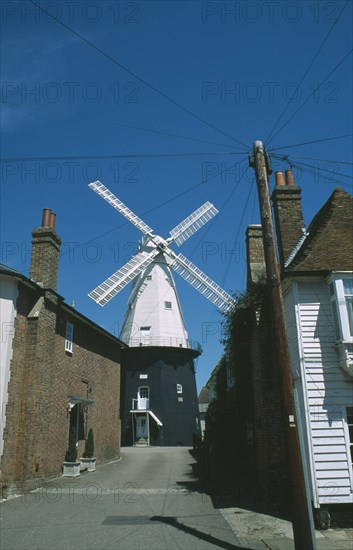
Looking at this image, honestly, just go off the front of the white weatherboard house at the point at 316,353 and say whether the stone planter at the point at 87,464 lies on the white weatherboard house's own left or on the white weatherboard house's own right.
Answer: on the white weatherboard house's own right

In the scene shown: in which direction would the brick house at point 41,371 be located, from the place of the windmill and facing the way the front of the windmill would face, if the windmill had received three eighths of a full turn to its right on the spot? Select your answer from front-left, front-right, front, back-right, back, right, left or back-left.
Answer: back-left

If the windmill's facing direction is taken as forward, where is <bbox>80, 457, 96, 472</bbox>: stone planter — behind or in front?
in front

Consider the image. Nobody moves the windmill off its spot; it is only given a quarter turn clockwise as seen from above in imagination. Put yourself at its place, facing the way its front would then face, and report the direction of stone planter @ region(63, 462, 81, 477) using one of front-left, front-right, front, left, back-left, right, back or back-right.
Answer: left

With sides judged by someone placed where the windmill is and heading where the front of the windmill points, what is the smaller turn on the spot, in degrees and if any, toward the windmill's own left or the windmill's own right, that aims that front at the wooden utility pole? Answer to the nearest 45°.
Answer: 0° — it already faces it

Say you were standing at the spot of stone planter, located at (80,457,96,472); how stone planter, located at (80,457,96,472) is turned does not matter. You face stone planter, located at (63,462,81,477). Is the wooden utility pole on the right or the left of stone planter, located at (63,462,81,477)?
left

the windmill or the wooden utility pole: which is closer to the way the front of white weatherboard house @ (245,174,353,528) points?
the wooden utility pole

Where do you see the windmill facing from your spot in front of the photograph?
facing the viewer

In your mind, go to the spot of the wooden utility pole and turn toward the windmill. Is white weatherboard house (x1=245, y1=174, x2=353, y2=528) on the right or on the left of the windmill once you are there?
right

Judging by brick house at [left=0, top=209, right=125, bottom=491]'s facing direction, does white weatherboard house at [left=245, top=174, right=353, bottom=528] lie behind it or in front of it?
in front
